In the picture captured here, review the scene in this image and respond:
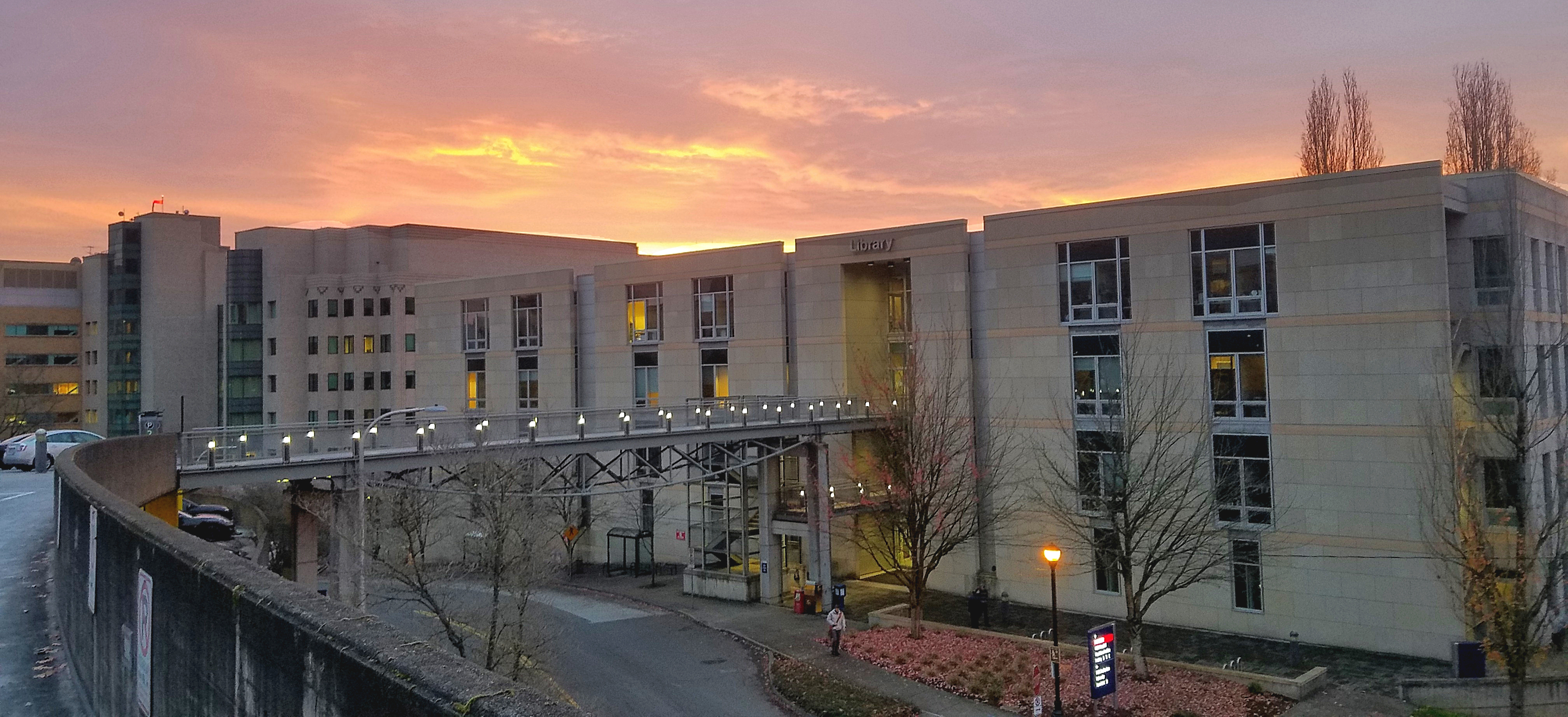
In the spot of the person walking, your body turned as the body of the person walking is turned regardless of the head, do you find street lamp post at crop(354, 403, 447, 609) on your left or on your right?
on your right

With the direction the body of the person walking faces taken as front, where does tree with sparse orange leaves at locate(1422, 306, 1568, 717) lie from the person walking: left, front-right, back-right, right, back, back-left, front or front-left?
left

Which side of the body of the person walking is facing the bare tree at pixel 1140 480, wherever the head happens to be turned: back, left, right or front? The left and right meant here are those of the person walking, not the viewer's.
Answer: left

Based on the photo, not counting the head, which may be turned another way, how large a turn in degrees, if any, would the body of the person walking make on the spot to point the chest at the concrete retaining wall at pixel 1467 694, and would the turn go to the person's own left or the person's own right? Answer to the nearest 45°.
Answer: approximately 90° to the person's own left

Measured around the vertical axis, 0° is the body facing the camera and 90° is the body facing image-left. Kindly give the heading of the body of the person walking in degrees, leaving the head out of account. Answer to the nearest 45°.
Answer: approximately 0°

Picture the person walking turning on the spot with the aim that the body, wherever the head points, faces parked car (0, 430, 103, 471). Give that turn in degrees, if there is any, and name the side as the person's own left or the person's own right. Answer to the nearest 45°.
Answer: approximately 90° to the person's own right

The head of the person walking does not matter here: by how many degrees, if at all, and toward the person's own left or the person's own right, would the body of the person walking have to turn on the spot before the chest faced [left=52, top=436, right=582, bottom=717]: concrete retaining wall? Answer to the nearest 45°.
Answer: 0° — they already face it

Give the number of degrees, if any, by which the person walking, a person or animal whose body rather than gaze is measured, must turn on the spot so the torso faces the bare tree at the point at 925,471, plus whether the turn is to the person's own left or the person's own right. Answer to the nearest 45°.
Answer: approximately 135° to the person's own left

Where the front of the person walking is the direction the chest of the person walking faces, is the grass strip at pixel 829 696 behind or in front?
in front

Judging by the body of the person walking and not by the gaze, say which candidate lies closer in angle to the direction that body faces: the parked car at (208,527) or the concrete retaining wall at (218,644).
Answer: the concrete retaining wall
